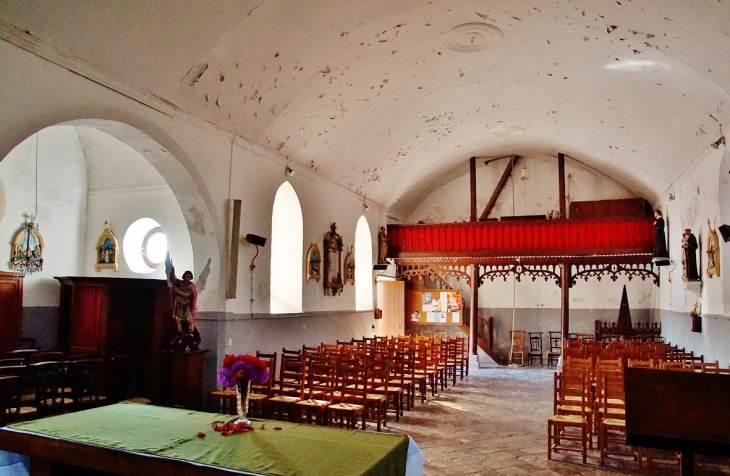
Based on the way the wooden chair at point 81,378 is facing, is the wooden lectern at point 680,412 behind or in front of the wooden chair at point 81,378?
in front

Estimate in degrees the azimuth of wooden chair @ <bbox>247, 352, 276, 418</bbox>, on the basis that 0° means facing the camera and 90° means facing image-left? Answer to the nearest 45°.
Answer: approximately 45°

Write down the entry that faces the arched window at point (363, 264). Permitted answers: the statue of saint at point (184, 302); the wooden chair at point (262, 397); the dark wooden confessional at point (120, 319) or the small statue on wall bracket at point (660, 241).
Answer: the small statue on wall bracket

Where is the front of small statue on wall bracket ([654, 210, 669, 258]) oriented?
to the viewer's left

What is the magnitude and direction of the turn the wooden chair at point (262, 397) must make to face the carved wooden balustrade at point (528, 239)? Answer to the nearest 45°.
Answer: approximately 180°

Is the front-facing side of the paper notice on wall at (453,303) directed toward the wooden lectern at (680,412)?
yes

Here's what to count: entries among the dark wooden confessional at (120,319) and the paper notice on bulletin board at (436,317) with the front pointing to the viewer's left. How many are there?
0

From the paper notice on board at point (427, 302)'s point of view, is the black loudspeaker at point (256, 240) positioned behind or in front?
in front

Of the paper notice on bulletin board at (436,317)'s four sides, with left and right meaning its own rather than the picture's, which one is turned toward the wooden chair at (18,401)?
front

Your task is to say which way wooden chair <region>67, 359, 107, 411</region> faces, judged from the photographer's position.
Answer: facing the viewer and to the right of the viewer

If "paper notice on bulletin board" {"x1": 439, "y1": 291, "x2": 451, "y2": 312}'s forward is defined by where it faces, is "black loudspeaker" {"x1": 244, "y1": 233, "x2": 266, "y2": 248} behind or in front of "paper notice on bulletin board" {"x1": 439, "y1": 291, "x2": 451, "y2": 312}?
in front

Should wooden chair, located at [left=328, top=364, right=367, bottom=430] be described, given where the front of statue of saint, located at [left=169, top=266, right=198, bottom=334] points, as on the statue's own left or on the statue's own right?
on the statue's own left

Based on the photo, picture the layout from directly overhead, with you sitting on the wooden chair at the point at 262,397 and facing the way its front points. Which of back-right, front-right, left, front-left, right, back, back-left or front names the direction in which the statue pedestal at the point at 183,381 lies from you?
right
